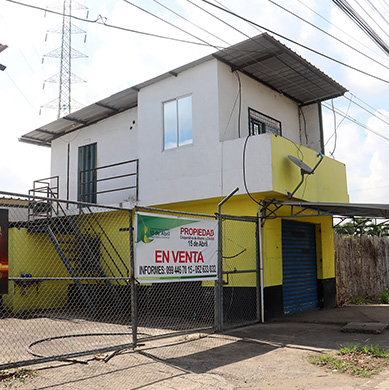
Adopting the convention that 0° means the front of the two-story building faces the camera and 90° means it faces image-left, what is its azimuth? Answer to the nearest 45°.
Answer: approximately 315°
